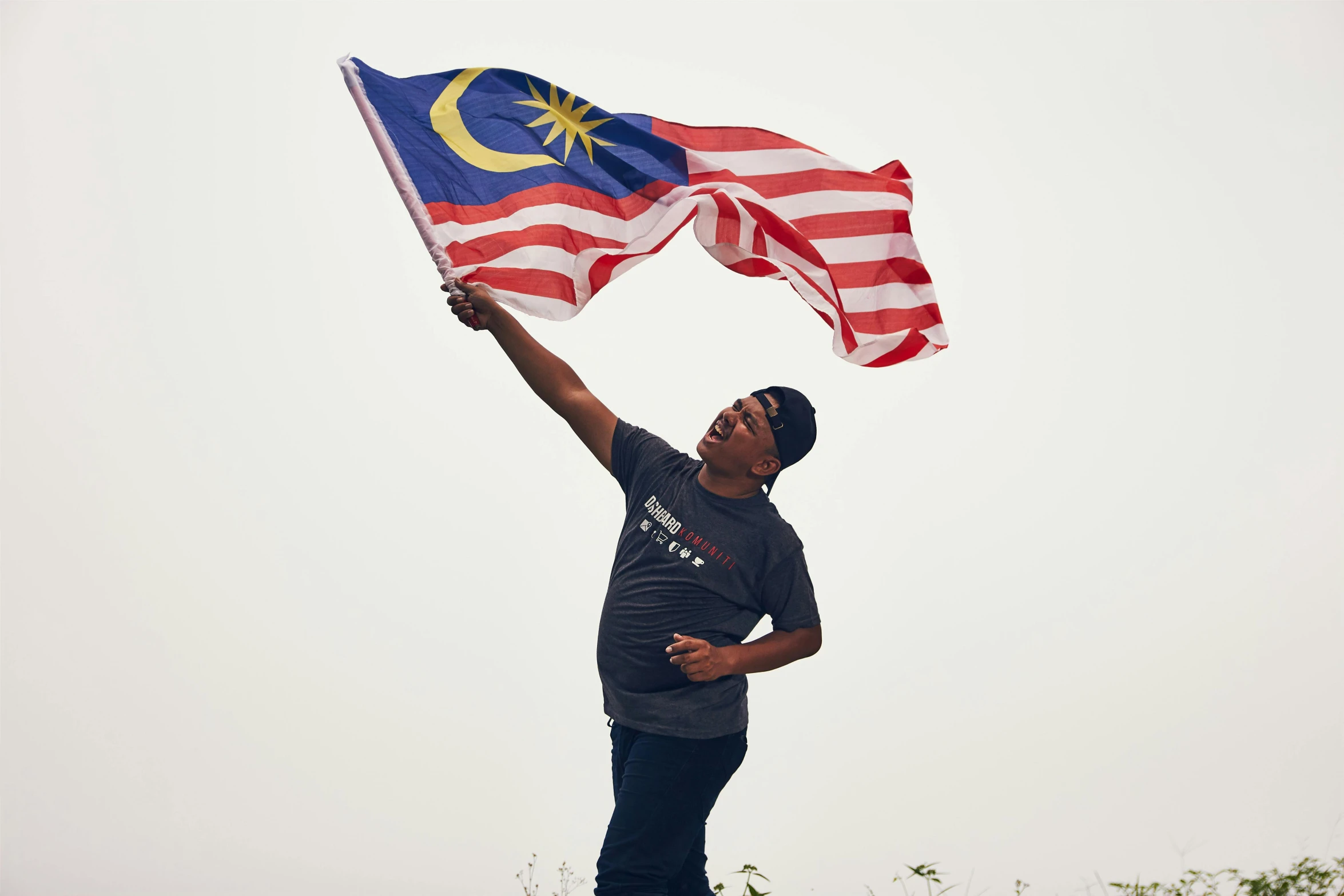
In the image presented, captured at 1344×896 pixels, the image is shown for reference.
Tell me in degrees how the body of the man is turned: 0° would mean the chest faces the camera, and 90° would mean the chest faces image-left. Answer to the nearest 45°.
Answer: approximately 45°
